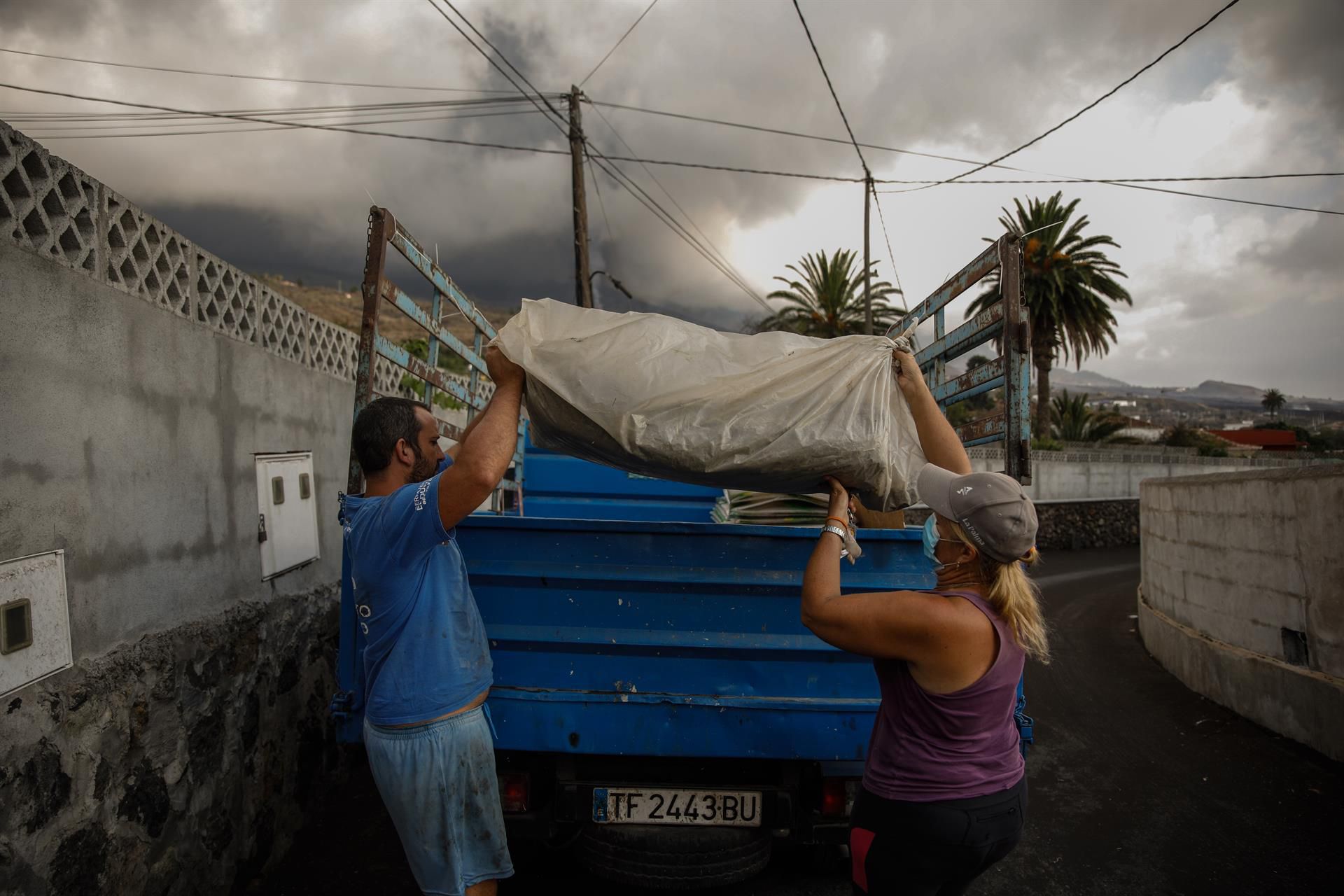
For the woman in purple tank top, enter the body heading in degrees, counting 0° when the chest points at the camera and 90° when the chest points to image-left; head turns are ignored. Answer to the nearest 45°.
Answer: approximately 135°

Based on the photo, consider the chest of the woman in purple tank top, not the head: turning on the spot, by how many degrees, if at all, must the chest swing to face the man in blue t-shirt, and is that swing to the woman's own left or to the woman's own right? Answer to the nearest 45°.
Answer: approximately 45° to the woman's own left

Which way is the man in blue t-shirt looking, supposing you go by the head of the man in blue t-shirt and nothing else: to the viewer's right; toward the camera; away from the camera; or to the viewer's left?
to the viewer's right

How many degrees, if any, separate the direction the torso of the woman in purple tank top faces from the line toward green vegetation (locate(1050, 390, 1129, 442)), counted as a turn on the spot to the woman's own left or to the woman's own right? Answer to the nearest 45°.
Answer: approximately 45° to the woman's own right

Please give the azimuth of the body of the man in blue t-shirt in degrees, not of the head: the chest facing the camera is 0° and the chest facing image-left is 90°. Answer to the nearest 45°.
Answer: approximately 225°

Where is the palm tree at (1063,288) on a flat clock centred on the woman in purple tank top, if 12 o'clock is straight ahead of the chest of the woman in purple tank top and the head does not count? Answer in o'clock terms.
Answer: The palm tree is roughly at 2 o'clock from the woman in purple tank top.

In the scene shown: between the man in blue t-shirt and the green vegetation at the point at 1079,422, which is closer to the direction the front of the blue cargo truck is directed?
the green vegetation

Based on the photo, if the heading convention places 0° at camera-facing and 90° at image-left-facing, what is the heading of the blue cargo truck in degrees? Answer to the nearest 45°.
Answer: approximately 180°
